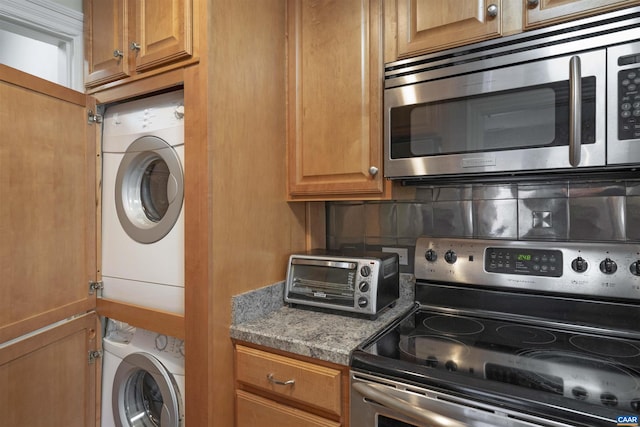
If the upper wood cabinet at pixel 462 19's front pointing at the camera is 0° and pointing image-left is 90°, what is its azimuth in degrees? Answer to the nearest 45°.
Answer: approximately 45°

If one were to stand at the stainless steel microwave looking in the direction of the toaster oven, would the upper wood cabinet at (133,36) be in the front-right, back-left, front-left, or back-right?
front-left

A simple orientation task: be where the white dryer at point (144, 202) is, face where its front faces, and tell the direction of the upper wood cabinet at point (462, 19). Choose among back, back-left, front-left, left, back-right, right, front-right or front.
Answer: left

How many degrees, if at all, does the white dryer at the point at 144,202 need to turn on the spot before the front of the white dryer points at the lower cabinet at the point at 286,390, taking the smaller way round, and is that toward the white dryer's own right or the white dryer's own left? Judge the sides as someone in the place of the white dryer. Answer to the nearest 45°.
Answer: approximately 90° to the white dryer's own left

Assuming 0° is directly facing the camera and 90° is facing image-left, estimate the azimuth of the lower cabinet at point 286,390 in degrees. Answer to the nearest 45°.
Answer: approximately 45°

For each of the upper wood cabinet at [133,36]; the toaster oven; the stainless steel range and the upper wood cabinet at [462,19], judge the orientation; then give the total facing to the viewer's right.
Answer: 0

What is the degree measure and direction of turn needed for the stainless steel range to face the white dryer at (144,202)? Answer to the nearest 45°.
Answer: approximately 45° to its right

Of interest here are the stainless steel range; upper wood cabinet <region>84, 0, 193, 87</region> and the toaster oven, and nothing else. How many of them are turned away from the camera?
0

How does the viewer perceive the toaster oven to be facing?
facing the viewer and to the left of the viewer

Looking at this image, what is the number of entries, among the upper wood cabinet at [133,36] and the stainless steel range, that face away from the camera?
0

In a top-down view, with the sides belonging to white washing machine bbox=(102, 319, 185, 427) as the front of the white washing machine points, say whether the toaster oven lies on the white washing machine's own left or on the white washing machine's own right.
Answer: on the white washing machine's own left
